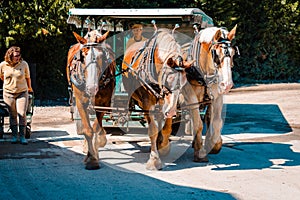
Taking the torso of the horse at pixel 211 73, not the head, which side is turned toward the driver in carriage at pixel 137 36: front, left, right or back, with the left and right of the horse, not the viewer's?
back

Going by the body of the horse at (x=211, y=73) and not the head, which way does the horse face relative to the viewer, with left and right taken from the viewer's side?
facing the viewer and to the right of the viewer

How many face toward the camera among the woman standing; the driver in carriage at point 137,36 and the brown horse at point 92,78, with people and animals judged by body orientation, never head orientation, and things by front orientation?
3

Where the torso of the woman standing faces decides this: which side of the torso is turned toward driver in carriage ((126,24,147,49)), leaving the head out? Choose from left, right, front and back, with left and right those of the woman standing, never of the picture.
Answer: left

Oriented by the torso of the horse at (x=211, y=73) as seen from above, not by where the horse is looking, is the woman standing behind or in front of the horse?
behind

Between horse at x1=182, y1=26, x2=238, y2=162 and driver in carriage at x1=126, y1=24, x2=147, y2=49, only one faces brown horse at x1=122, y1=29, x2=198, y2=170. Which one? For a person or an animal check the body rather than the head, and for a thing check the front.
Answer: the driver in carriage

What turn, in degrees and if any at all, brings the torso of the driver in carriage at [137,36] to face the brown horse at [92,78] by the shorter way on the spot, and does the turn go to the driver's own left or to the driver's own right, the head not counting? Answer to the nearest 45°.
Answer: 0° — they already face it

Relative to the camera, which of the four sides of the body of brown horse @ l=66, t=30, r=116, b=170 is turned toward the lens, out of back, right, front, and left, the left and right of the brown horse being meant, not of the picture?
front

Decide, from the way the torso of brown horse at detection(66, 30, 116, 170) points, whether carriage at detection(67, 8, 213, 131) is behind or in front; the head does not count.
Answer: behind

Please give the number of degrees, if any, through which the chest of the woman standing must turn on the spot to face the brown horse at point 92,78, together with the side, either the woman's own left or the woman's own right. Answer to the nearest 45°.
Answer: approximately 45° to the woman's own left

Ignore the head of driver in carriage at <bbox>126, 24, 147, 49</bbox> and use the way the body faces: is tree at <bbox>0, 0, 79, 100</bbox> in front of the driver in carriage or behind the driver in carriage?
behind

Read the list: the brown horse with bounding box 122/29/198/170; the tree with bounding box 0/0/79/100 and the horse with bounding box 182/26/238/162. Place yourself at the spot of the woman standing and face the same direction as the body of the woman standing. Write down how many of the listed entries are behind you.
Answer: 1

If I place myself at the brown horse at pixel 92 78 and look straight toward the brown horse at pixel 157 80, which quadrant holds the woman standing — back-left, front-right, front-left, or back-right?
back-left

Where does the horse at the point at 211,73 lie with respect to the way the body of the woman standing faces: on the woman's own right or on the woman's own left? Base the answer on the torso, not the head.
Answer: on the woman's own left

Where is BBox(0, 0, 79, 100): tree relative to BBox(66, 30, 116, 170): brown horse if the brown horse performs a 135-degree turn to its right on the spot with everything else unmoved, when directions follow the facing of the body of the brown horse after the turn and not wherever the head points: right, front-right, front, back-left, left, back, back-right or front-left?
front-right
